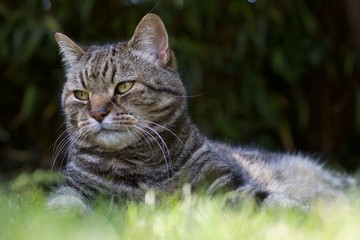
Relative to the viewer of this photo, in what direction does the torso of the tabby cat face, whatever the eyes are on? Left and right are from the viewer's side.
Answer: facing the viewer and to the left of the viewer
